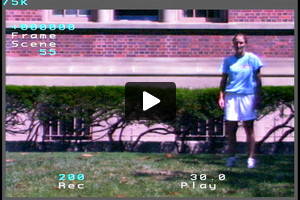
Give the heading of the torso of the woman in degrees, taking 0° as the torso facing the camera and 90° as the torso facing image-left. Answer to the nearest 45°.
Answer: approximately 0°

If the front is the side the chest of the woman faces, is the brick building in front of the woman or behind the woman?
behind
